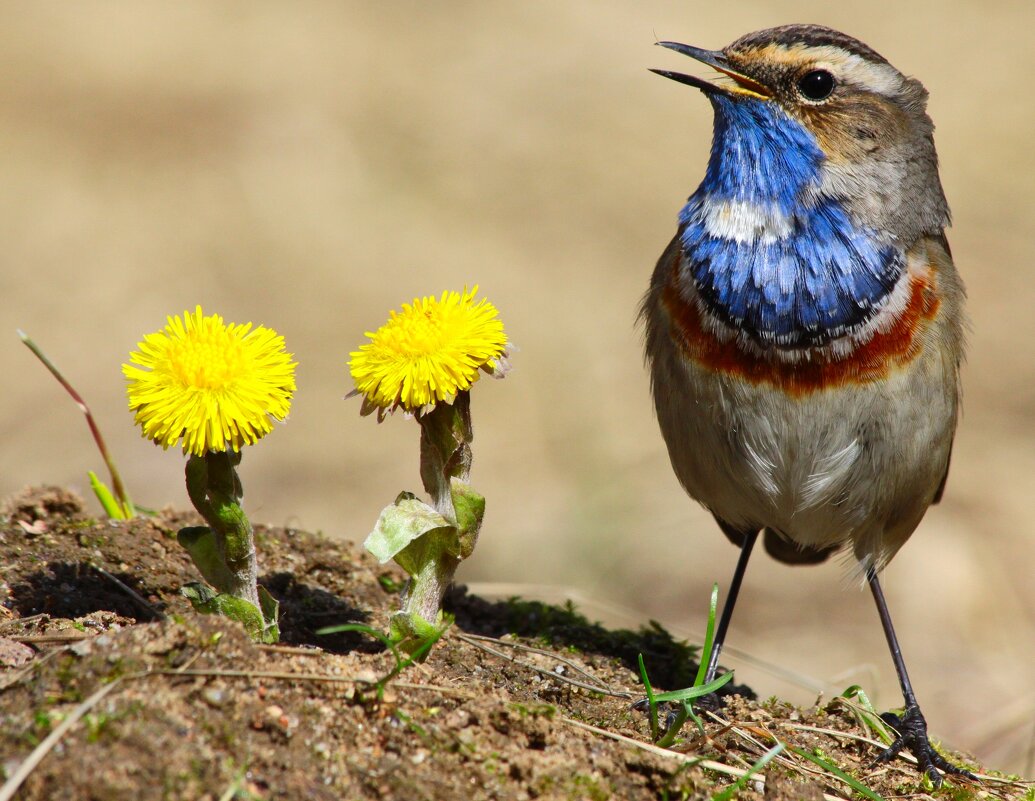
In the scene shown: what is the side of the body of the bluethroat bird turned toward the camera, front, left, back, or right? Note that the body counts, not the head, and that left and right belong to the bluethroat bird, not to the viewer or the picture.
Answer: front
